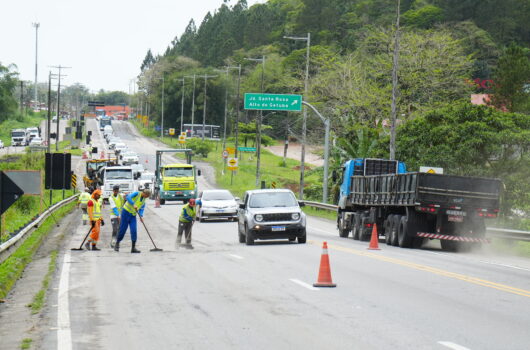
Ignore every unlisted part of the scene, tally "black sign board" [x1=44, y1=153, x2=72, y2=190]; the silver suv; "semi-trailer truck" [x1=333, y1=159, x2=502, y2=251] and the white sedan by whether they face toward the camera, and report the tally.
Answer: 2

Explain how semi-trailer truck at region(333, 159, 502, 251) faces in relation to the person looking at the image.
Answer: facing away from the viewer and to the left of the viewer

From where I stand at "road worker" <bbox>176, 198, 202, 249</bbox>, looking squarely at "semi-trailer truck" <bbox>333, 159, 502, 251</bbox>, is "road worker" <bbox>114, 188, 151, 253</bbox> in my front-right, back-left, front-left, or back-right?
back-right

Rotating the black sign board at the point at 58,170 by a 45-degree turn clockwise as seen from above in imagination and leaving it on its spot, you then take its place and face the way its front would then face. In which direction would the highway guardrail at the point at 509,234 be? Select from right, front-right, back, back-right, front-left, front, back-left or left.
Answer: right

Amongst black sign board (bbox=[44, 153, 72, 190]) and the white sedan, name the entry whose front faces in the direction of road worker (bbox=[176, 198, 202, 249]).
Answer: the white sedan

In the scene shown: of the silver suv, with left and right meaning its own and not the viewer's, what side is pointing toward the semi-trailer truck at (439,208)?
left

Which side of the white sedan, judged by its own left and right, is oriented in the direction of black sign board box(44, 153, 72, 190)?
right

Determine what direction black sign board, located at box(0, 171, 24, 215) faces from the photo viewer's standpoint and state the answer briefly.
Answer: facing away from the viewer

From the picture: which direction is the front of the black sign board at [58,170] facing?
away from the camera
